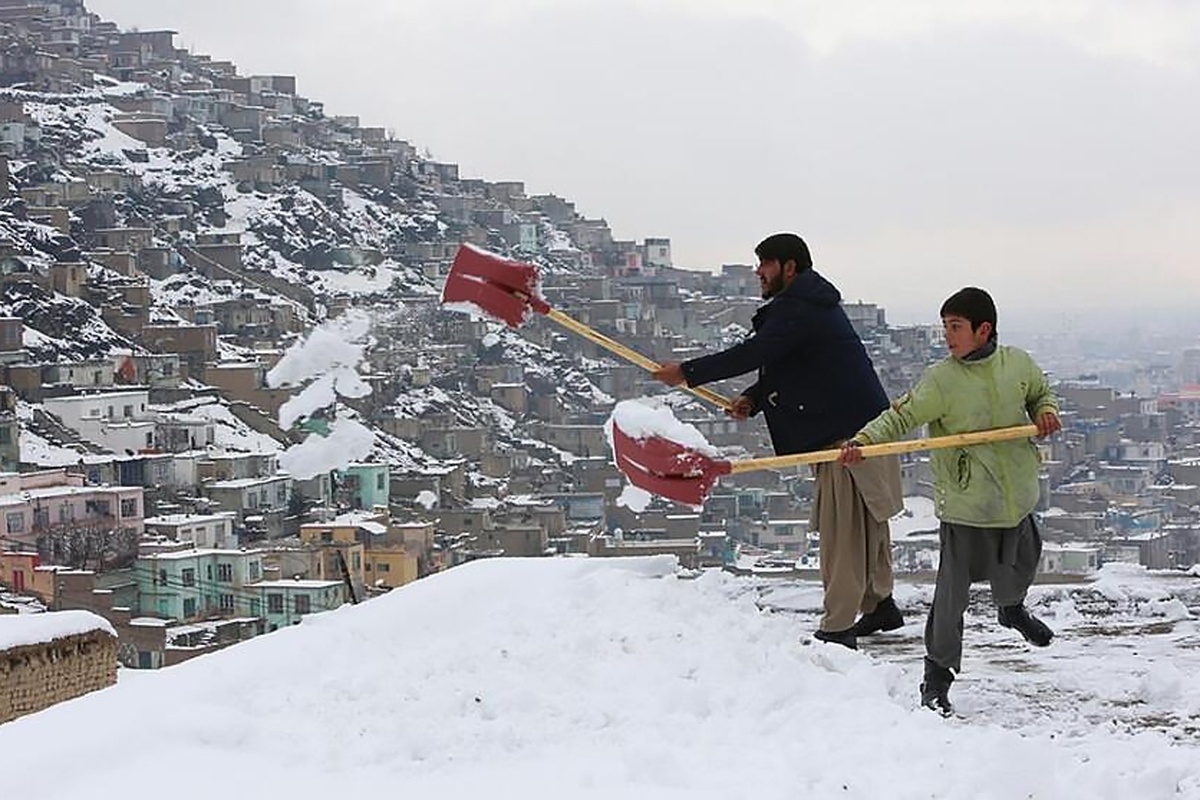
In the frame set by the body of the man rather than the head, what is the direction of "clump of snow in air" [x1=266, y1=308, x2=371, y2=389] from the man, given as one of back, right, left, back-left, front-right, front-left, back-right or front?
front-right

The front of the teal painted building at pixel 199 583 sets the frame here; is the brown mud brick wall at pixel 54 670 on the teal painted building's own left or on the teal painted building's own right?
on the teal painted building's own right

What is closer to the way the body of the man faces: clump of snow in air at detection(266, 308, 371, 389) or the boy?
the clump of snow in air

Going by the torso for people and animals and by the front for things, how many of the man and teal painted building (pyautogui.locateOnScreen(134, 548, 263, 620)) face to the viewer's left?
1

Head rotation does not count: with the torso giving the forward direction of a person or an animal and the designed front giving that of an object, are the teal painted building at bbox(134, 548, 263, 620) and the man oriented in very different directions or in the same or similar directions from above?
very different directions

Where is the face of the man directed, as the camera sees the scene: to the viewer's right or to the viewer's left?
to the viewer's left

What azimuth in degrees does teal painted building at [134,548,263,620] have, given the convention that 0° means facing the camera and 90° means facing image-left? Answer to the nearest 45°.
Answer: approximately 315°

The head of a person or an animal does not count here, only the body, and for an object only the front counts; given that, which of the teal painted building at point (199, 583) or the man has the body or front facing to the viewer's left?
the man

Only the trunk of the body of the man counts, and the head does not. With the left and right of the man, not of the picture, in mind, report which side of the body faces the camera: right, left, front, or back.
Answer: left
